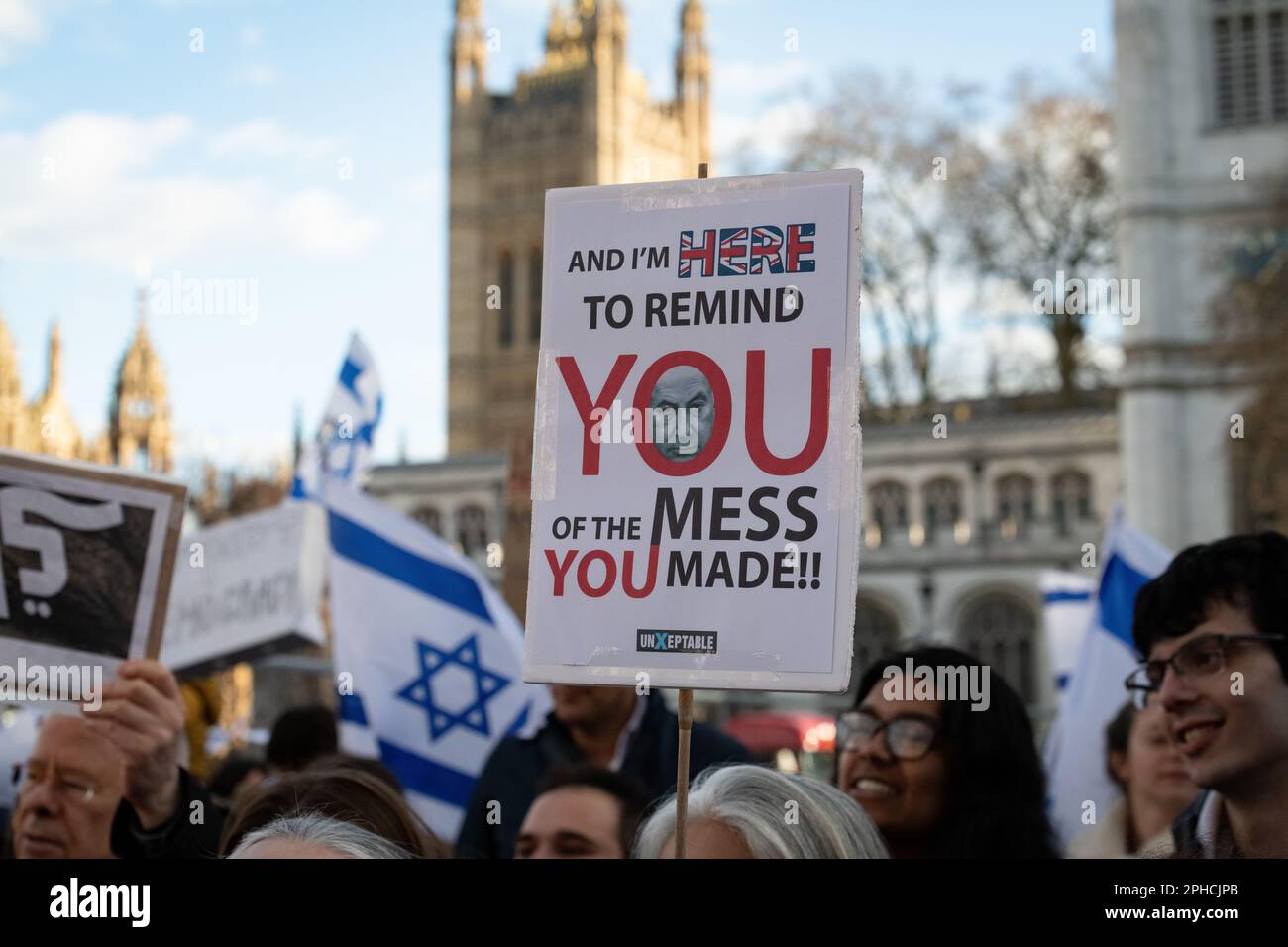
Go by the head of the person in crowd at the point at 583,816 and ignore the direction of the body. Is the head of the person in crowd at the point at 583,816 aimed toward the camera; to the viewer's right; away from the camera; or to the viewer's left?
toward the camera

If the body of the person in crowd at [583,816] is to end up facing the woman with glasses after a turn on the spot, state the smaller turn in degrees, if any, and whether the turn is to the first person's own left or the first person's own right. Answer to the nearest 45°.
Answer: approximately 135° to the first person's own left

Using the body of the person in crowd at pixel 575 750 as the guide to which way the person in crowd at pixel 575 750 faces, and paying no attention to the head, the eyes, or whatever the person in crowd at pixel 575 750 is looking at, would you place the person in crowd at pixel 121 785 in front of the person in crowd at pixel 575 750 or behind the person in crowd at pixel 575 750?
in front

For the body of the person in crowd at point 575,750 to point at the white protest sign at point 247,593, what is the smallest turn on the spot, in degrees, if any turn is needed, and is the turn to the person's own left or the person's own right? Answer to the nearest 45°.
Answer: approximately 135° to the person's own right

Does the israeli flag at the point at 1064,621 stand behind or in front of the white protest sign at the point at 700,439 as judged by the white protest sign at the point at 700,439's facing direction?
behind

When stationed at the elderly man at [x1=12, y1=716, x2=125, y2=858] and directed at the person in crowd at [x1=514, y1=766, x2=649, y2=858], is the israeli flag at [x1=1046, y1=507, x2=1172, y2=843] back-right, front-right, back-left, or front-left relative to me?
front-left

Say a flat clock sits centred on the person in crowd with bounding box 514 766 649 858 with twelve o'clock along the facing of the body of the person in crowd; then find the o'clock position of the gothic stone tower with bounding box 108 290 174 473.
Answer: The gothic stone tower is roughly at 4 o'clock from the person in crowd.

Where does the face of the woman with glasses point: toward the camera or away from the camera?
toward the camera

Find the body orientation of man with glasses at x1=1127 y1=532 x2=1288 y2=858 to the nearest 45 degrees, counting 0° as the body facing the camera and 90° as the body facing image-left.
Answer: approximately 45°

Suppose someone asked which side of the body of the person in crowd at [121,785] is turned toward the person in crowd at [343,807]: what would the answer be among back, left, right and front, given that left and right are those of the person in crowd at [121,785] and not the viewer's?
left

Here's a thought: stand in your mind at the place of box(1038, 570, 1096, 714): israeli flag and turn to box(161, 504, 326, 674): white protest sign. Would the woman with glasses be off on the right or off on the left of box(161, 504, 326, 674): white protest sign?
left

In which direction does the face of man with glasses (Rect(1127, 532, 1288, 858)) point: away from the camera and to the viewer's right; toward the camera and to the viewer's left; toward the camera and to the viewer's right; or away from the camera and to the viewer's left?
toward the camera and to the viewer's left
